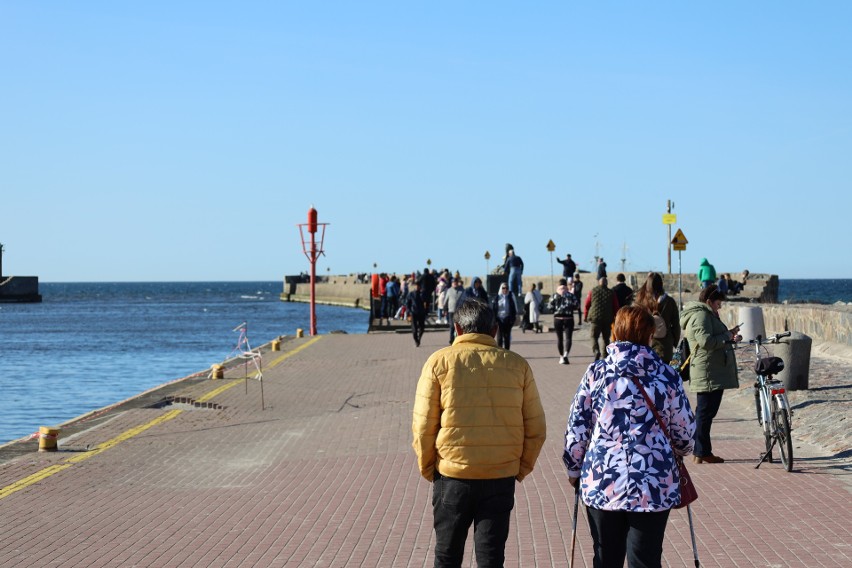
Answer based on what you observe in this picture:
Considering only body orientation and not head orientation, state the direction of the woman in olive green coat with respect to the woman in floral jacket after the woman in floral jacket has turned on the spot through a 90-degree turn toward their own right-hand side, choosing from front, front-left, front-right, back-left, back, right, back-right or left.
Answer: left

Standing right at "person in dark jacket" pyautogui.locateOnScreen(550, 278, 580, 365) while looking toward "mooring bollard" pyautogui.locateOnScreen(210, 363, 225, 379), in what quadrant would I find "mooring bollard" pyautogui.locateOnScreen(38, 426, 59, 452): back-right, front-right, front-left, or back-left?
front-left

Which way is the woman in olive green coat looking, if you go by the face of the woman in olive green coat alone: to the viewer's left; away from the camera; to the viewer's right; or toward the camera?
to the viewer's right

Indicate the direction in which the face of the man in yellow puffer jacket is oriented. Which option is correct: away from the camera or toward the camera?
away from the camera

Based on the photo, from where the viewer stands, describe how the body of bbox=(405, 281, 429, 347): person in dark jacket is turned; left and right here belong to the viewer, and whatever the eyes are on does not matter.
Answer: facing the viewer

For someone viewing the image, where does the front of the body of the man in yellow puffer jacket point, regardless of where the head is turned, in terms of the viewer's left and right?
facing away from the viewer

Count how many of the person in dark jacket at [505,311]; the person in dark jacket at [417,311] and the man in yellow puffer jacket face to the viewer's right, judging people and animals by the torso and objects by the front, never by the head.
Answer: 0

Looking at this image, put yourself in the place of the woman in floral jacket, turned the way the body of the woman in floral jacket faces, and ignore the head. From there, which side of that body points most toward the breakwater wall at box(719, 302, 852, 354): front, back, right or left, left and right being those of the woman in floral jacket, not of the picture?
front

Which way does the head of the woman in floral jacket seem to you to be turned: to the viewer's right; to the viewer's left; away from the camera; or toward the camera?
away from the camera

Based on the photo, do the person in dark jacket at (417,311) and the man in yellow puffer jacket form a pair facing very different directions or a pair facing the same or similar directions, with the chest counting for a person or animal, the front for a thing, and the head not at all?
very different directions

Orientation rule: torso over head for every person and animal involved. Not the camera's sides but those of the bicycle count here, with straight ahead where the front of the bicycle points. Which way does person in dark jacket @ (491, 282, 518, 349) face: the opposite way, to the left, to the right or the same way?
the opposite way

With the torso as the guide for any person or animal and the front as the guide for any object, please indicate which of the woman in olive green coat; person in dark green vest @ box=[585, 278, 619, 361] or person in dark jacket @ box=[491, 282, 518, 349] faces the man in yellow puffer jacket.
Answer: person in dark jacket @ box=[491, 282, 518, 349]

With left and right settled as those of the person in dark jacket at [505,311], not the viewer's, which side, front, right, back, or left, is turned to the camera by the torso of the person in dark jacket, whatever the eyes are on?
front

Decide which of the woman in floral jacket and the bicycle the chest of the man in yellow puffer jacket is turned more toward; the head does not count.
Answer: the bicycle

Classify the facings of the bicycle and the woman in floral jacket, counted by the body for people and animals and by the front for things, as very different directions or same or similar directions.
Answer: same or similar directions

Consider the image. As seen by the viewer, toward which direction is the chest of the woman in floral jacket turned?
away from the camera
